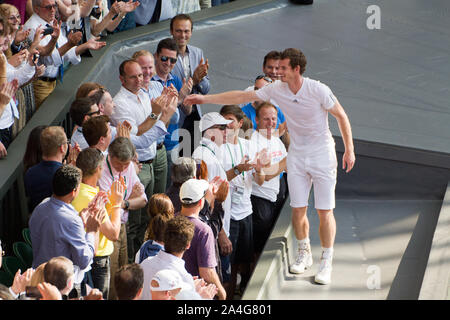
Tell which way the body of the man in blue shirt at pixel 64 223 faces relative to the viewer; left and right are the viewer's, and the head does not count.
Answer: facing away from the viewer and to the right of the viewer

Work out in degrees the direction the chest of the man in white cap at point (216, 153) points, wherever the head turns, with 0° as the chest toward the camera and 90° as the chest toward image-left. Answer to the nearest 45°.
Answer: approximately 270°

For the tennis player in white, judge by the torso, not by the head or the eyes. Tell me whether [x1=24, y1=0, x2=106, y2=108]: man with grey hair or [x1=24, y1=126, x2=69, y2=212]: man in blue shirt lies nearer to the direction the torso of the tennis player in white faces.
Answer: the man in blue shirt

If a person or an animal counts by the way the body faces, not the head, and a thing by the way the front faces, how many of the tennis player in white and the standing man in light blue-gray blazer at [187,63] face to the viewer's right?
0

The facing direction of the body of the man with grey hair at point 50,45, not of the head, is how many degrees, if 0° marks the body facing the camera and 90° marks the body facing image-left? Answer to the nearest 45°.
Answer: approximately 315°

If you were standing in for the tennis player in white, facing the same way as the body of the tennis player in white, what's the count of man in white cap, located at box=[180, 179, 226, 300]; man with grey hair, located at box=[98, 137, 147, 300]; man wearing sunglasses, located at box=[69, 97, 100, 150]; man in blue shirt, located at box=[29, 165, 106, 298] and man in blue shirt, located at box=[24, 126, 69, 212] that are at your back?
0

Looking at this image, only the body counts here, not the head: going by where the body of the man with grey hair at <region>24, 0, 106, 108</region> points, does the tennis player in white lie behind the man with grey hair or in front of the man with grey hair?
in front

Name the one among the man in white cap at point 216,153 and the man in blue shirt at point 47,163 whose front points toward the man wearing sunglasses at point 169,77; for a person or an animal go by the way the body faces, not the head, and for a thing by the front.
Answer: the man in blue shirt

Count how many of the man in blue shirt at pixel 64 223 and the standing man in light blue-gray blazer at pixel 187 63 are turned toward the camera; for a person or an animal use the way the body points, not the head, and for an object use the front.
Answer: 1

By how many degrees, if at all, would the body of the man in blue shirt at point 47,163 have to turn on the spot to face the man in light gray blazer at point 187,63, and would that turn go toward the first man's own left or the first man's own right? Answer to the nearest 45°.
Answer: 0° — they already face them

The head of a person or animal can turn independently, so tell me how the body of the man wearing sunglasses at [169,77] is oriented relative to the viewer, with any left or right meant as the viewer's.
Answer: facing the viewer and to the right of the viewer

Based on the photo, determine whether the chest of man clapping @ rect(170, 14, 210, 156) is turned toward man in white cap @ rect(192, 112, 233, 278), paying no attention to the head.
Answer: yes

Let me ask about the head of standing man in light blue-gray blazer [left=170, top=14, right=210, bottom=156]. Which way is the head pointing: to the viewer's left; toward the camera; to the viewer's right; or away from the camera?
toward the camera

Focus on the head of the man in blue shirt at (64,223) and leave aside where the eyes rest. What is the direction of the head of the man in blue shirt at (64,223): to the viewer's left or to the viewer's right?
to the viewer's right

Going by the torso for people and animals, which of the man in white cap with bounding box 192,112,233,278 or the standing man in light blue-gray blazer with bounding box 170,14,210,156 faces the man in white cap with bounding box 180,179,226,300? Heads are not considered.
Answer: the standing man in light blue-gray blazer

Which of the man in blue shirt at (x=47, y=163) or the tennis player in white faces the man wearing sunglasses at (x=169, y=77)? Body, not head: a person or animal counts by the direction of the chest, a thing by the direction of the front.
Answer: the man in blue shirt

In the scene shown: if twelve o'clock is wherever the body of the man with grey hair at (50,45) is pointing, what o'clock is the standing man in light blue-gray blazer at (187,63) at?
The standing man in light blue-gray blazer is roughly at 11 o'clock from the man with grey hair.

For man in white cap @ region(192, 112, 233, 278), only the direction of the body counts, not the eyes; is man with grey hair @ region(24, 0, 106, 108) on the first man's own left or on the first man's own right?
on the first man's own left

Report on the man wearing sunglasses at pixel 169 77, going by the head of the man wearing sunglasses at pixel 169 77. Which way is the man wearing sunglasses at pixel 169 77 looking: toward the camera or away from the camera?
toward the camera

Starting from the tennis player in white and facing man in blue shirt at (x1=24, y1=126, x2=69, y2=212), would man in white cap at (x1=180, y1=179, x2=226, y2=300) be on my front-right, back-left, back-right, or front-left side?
front-left
